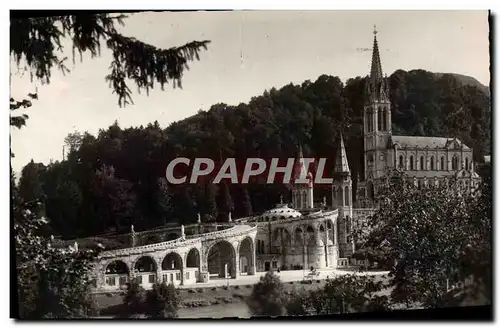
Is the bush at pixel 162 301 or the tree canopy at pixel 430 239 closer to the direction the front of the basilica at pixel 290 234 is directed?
the bush

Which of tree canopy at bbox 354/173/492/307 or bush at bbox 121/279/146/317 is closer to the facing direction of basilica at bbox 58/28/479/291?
the bush

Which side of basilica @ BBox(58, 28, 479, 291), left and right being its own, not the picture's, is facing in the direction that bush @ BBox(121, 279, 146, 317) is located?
front

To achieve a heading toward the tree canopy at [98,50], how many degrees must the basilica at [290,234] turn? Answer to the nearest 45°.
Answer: approximately 45° to its left
